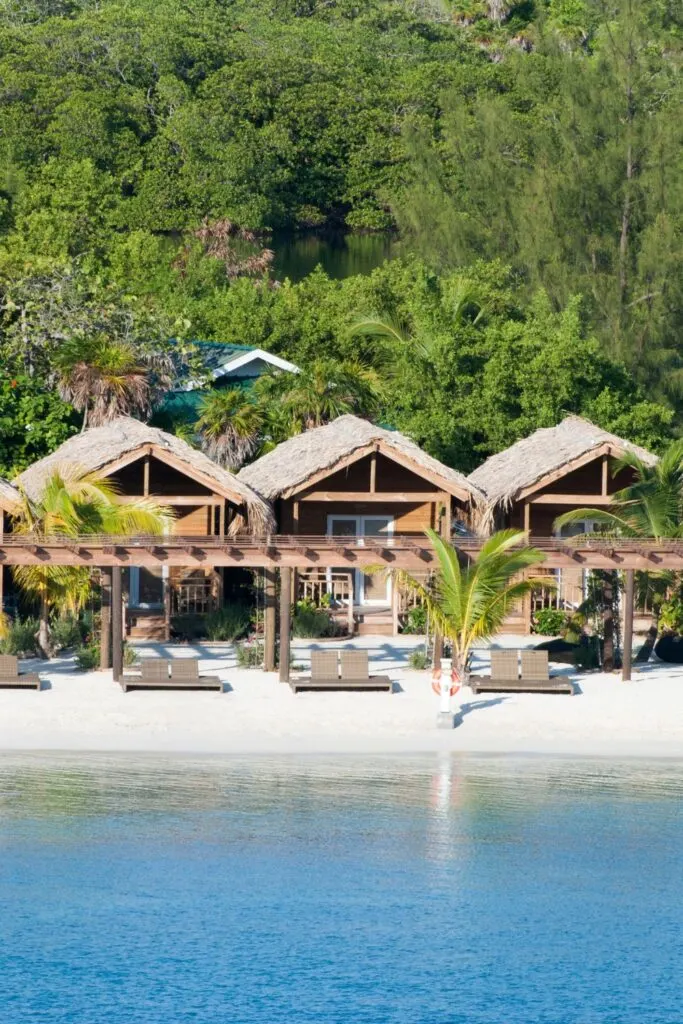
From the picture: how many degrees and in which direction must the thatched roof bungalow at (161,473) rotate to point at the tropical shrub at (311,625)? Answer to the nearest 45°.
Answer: approximately 90° to its left

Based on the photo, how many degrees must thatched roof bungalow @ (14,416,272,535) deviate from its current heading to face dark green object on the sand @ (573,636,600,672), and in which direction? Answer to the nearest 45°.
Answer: approximately 45° to its left

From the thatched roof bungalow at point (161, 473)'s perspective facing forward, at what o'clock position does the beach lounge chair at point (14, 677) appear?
The beach lounge chair is roughly at 1 o'clock from the thatched roof bungalow.

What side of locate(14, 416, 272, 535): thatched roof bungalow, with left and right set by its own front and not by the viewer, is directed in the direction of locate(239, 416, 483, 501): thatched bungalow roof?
left

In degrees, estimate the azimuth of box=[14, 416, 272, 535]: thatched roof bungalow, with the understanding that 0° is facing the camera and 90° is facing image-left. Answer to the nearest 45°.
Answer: approximately 0°

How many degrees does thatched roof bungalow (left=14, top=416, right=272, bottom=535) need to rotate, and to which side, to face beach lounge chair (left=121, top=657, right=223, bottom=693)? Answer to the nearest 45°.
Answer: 0° — it already faces it

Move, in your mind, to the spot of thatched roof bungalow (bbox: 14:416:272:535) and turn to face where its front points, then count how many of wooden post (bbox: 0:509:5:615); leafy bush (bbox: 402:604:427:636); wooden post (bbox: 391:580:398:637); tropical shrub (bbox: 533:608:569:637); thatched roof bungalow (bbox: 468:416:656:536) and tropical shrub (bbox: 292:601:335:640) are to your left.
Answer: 5

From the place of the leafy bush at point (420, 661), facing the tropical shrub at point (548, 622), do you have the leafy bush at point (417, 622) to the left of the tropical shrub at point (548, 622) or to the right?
left

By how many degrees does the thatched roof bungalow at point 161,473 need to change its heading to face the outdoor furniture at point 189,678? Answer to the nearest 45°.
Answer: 0° — it already faces it

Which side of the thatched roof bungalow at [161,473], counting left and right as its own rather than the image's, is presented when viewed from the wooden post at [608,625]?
left

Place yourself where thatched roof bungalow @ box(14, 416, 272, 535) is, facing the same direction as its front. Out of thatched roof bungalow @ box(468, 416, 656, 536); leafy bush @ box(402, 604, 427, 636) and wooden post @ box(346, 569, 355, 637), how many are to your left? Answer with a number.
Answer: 3

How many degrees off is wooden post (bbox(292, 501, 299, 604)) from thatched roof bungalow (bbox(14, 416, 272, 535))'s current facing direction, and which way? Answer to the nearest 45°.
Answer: approximately 90° to its left

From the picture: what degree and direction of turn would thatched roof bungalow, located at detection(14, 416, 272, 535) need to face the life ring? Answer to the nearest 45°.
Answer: approximately 45° to its left

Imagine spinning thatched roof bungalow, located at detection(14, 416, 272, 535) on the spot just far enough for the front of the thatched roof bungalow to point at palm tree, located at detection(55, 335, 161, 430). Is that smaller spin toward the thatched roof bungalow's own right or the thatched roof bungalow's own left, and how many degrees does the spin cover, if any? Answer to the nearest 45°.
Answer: approximately 180°

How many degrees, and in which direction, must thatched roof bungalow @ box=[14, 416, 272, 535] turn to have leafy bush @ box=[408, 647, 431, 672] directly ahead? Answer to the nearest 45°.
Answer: approximately 45° to its left
